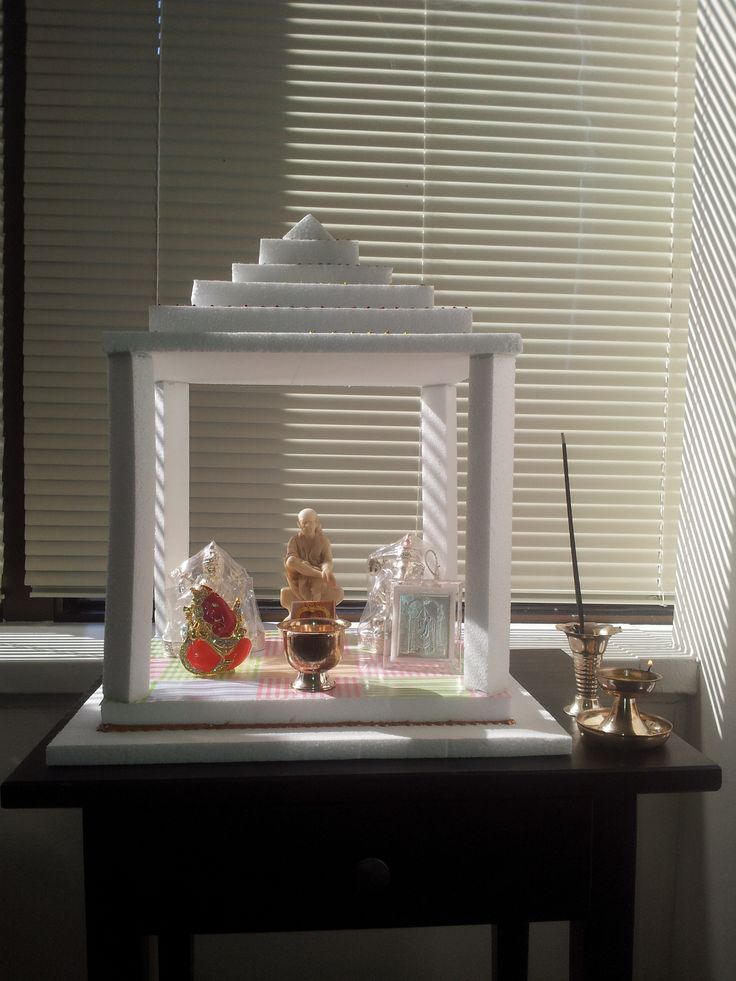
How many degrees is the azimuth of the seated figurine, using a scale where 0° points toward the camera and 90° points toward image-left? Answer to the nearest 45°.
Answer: approximately 0°
